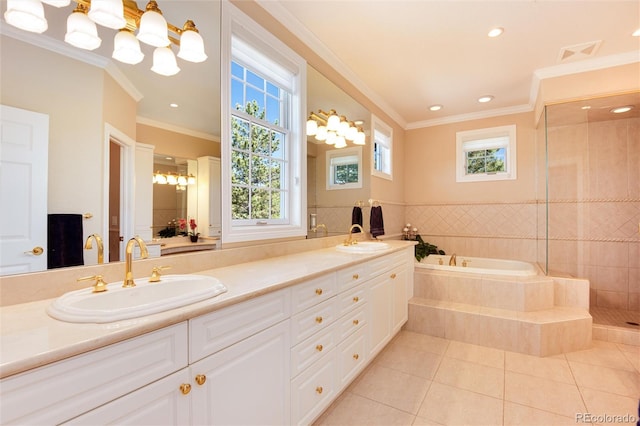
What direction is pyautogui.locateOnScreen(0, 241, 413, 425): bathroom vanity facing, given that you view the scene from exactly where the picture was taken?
facing the viewer and to the right of the viewer

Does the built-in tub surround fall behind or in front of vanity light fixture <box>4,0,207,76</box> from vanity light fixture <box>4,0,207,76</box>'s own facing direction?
in front

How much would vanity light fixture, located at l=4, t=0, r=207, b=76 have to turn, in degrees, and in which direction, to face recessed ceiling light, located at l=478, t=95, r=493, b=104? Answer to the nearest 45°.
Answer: approximately 45° to its left

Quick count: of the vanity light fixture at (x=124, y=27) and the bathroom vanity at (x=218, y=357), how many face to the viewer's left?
0

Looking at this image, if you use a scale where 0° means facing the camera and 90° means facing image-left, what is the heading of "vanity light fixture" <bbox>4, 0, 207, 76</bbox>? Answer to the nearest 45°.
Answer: approximately 315°

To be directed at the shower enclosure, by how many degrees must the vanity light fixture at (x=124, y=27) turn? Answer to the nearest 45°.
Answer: approximately 45° to its left

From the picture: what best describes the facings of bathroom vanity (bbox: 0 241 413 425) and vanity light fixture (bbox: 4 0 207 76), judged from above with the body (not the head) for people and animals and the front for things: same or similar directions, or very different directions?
same or similar directions

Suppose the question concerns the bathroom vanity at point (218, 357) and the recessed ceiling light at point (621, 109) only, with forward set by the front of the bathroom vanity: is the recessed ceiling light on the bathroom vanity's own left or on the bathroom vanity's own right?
on the bathroom vanity's own left

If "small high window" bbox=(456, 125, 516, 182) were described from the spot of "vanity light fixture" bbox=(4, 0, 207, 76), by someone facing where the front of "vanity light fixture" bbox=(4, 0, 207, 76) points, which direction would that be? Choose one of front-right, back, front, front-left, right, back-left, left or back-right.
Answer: front-left

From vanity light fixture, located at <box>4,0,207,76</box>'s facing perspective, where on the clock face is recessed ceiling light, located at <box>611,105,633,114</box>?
The recessed ceiling light is roughly at 11 o'clock from the vanity light fixture.
